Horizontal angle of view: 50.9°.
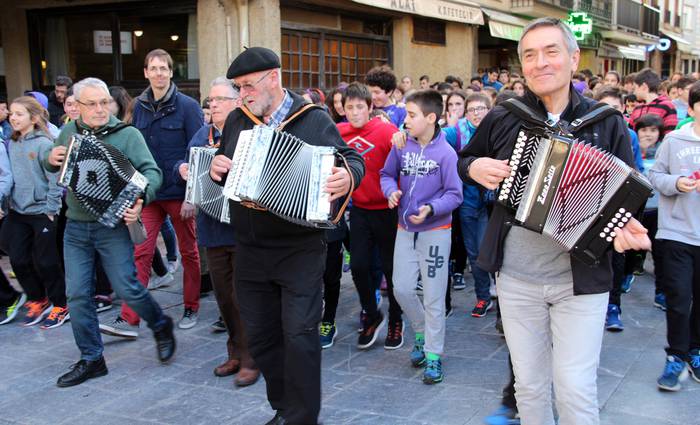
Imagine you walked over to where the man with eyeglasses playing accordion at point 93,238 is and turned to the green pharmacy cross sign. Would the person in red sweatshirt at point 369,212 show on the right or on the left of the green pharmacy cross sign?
right

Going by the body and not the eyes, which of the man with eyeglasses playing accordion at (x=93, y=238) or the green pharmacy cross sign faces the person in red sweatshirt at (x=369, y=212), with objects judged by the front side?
the green pharmacy cross sign

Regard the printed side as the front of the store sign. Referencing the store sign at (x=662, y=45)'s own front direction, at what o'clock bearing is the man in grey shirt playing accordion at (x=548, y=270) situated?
The man in grey shirt playing accordion is roughly at 12 o'clock from the store sign.

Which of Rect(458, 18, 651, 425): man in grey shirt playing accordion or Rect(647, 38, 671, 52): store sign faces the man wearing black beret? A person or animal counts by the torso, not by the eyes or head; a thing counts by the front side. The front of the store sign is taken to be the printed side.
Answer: the store sign

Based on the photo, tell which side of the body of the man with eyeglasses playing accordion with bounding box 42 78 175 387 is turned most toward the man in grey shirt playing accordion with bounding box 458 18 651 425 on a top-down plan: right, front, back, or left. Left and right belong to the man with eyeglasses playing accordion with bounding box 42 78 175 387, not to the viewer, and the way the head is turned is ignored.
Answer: left

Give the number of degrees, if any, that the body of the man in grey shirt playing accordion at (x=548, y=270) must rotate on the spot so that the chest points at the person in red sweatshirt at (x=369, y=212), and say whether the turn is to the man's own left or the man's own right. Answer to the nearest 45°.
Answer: approximately 135° to the man's own right

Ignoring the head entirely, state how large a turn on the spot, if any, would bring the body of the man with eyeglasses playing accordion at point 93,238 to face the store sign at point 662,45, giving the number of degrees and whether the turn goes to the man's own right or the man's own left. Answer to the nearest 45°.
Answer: approximately 180°

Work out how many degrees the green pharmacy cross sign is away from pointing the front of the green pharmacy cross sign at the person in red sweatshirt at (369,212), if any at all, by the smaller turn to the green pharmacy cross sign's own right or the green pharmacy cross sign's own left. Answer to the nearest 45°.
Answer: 0° — it already faces them

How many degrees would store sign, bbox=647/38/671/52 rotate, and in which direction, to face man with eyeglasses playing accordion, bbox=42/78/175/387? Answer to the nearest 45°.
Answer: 0° — it already faces them

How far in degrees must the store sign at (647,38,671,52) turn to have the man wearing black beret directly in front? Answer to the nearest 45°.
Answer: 0° — it already faces them
